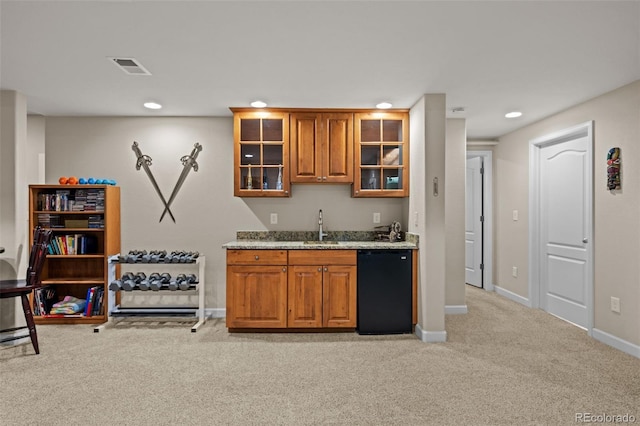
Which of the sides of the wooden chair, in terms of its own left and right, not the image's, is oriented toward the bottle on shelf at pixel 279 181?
back

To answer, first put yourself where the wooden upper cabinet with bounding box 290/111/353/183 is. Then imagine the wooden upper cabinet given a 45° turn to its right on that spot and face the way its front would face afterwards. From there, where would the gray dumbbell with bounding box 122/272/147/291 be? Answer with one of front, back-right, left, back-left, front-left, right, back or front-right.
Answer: front-right

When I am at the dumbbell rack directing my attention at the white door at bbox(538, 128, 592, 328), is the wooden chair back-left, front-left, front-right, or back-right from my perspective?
back-right

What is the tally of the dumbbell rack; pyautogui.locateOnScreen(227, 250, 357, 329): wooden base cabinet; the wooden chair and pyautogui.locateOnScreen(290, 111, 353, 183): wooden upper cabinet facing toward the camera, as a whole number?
3

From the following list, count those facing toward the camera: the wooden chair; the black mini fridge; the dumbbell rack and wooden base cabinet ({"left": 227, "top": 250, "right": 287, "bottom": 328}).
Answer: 3

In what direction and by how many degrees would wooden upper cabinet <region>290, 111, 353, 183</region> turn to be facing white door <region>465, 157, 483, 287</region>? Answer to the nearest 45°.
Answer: approximately 135° to its left

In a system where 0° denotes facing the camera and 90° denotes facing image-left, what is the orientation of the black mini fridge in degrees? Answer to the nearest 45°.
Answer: approximately 0°

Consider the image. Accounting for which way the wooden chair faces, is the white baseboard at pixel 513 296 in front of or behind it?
behind

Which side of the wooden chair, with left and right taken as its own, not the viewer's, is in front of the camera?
left

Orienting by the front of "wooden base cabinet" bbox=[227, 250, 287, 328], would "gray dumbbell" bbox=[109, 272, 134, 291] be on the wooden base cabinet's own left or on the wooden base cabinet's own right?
on the wooden base cabinet's own right

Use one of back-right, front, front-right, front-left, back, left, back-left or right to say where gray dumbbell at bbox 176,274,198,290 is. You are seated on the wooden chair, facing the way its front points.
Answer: back

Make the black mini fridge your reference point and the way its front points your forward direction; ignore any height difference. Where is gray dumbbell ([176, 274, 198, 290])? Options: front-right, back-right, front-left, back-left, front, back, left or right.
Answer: right

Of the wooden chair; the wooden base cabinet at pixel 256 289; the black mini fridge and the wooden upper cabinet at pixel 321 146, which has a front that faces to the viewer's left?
the wooden chair

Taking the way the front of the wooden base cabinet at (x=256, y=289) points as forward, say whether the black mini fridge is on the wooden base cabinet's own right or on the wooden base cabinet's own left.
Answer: on the wooden base cabinet's own left

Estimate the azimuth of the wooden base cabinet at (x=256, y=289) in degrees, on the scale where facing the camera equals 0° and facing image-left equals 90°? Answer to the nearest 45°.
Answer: approximately 0°

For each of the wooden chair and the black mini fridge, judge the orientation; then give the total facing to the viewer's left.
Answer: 1
